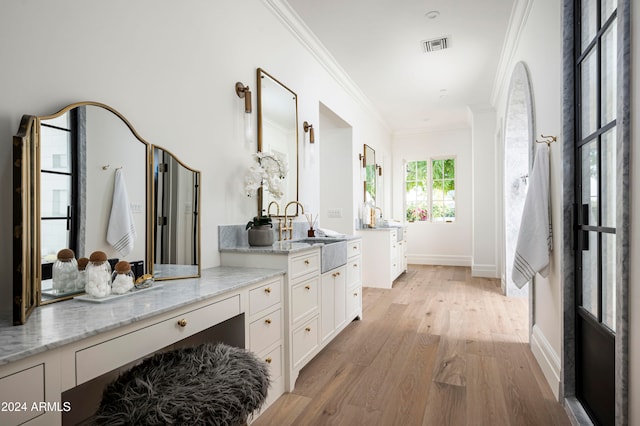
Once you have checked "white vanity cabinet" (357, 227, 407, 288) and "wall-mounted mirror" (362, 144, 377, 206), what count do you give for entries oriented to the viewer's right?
2

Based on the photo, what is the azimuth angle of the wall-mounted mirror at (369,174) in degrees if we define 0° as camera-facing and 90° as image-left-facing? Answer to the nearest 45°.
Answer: approximately 270°

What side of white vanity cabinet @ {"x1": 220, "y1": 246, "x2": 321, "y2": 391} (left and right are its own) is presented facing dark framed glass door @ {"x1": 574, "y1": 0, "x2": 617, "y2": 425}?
front

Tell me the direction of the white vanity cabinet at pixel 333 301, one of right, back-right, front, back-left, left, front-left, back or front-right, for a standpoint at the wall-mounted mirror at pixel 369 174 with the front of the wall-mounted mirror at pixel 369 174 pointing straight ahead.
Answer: right

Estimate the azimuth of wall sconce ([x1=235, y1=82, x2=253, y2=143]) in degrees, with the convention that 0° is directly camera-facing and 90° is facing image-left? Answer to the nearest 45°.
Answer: approximately 315°

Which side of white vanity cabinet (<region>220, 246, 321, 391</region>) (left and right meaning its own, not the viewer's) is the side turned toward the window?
left

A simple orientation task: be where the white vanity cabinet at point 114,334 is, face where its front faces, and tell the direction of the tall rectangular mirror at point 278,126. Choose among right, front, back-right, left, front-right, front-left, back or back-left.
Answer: left

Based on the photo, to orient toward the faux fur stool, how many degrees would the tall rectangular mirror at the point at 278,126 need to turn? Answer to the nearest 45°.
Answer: approximately 45° to its right

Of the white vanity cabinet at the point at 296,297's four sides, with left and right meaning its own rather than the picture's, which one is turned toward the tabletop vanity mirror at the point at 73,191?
right

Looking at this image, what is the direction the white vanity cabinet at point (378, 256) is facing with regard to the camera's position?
facing to the right of the viewer

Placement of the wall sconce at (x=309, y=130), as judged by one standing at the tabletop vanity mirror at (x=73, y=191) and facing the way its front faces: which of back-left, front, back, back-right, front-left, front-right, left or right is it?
left

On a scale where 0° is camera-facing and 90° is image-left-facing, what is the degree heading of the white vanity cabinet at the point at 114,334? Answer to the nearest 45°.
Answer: approximately 315°
